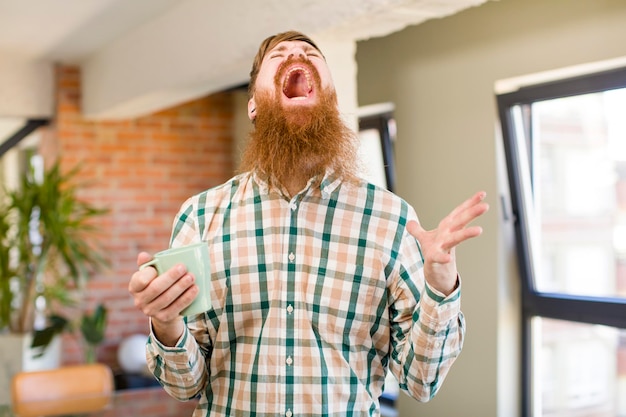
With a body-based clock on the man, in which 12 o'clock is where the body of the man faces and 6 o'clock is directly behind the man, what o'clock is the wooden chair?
The wooden chair is roughly at 5 o'clock from the man.

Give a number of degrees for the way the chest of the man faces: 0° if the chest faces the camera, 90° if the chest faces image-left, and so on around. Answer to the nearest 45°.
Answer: approximately 0°

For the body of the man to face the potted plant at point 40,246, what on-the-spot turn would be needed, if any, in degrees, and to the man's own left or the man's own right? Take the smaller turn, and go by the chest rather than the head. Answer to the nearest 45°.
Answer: approximately 135° to the man's own right

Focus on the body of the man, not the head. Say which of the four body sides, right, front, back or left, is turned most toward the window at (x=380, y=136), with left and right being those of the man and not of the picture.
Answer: back
